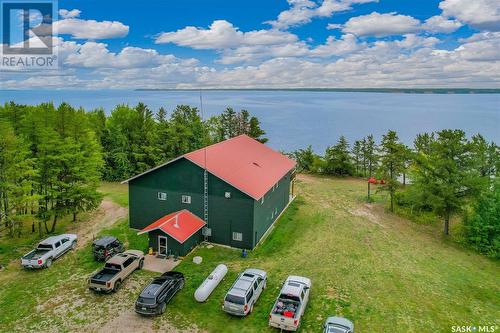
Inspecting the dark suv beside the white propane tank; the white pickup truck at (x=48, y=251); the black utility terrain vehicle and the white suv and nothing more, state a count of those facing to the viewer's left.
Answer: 0

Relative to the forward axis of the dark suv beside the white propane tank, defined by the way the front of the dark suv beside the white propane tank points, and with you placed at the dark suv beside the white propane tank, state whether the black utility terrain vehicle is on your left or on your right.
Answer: on your left

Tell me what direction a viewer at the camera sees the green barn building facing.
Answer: facing the viewer and to the left of the viewer

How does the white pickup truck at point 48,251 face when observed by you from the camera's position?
facing away from the viewer and to the right of the viewer

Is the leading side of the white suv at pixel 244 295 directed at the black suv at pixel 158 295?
no

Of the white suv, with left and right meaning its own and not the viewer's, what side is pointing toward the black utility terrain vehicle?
left

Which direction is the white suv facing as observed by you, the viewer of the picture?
facing away from the viewer and to the right of the viewer

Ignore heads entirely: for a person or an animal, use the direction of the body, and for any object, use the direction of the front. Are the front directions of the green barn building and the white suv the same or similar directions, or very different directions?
very different directions

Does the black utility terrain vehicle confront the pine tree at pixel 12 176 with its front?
no

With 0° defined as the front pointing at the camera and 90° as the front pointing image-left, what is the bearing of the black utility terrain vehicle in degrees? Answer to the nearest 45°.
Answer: approximately 225°
